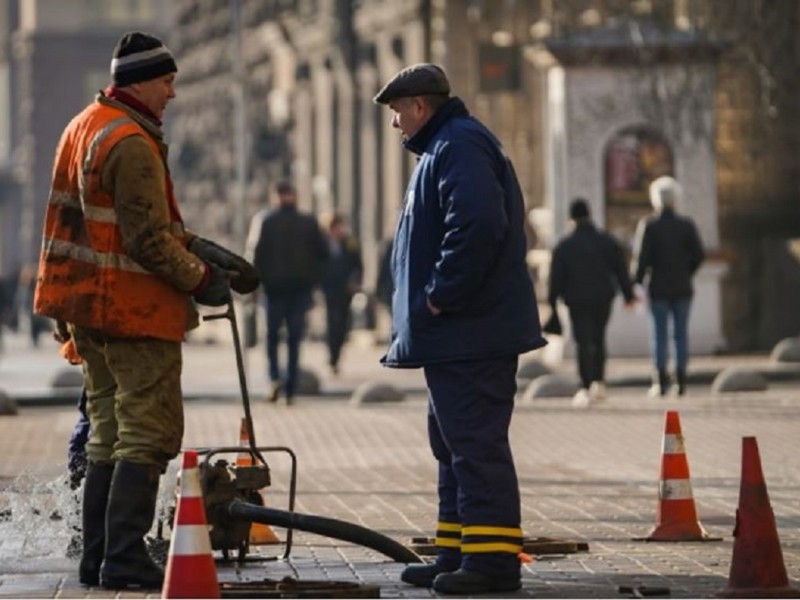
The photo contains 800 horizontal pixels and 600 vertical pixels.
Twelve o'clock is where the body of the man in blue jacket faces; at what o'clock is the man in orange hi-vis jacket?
The man in orange hi-vis jacket is roughly at 12 o'clock from the man in blue jacket.

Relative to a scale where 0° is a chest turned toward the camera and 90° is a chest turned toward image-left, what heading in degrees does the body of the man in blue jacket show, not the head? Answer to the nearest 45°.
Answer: approximately 90°

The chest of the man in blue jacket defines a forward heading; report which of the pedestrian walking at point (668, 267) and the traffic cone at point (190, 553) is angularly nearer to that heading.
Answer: the traffic cone

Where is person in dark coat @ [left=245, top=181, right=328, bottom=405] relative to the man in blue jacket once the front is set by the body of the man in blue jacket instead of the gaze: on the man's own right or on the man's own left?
on the man's own right

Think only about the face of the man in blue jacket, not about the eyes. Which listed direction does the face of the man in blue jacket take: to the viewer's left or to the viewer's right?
to the viewer's left

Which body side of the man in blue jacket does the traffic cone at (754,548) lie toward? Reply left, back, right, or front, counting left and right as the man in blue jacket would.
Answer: back

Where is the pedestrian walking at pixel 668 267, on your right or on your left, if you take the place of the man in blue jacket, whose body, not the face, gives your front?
on your right

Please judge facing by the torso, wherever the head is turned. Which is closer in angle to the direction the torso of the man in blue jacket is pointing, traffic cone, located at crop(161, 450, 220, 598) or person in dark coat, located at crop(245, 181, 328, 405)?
the traffic cone

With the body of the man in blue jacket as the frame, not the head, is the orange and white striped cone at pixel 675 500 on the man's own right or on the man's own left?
on the man's own right

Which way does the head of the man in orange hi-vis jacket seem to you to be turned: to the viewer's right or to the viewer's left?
to the viewer's right
